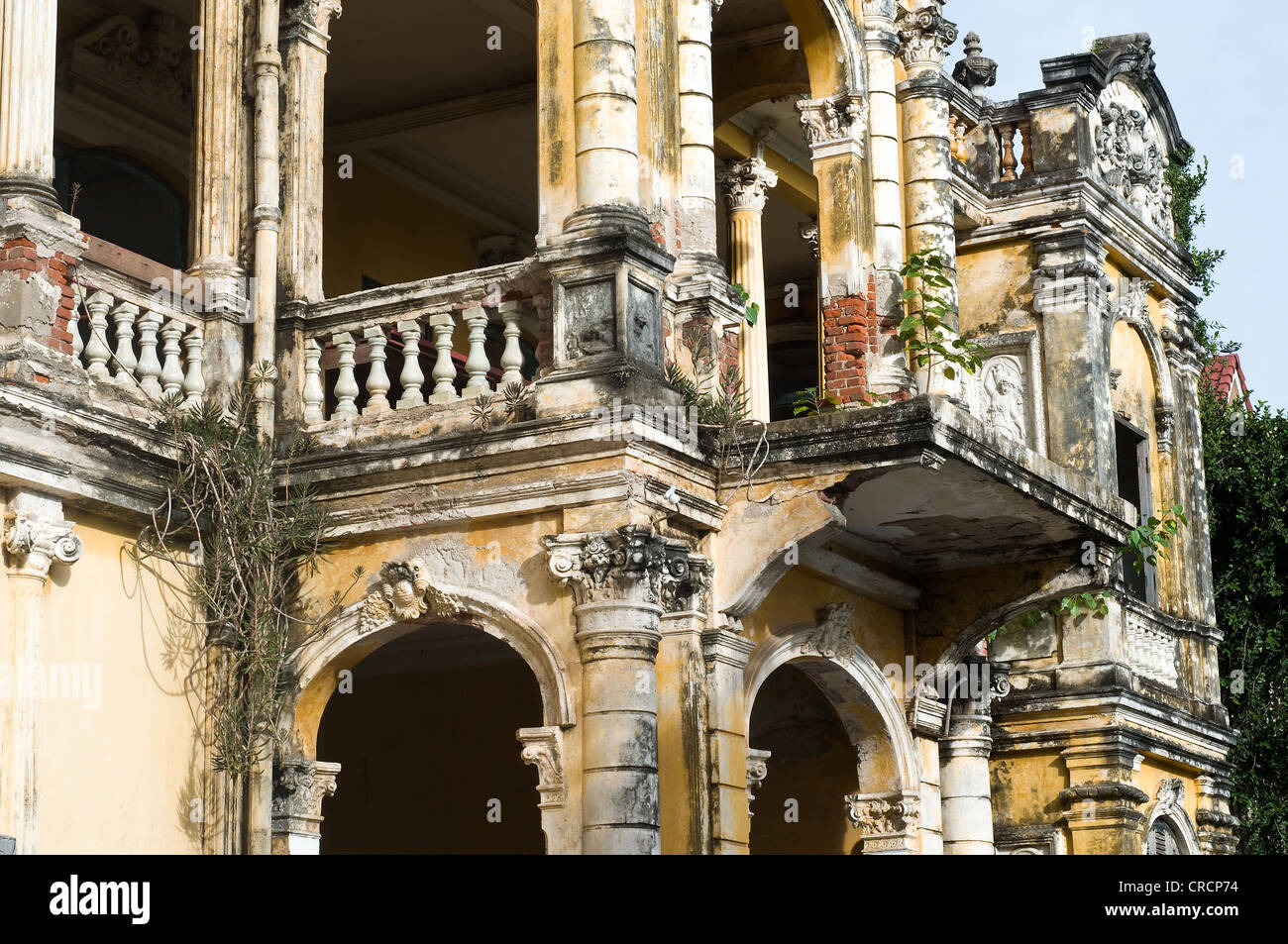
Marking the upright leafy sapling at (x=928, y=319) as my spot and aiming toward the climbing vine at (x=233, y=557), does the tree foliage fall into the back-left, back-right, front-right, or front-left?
back-right

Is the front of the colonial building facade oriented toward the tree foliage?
no
